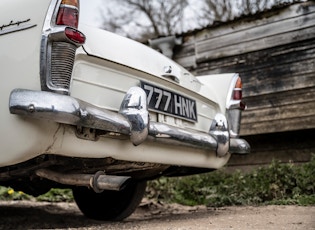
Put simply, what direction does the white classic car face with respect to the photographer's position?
facing away from the viewer and to the left of the viewer

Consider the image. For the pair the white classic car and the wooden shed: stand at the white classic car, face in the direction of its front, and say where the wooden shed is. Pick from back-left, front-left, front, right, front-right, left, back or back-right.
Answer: right
